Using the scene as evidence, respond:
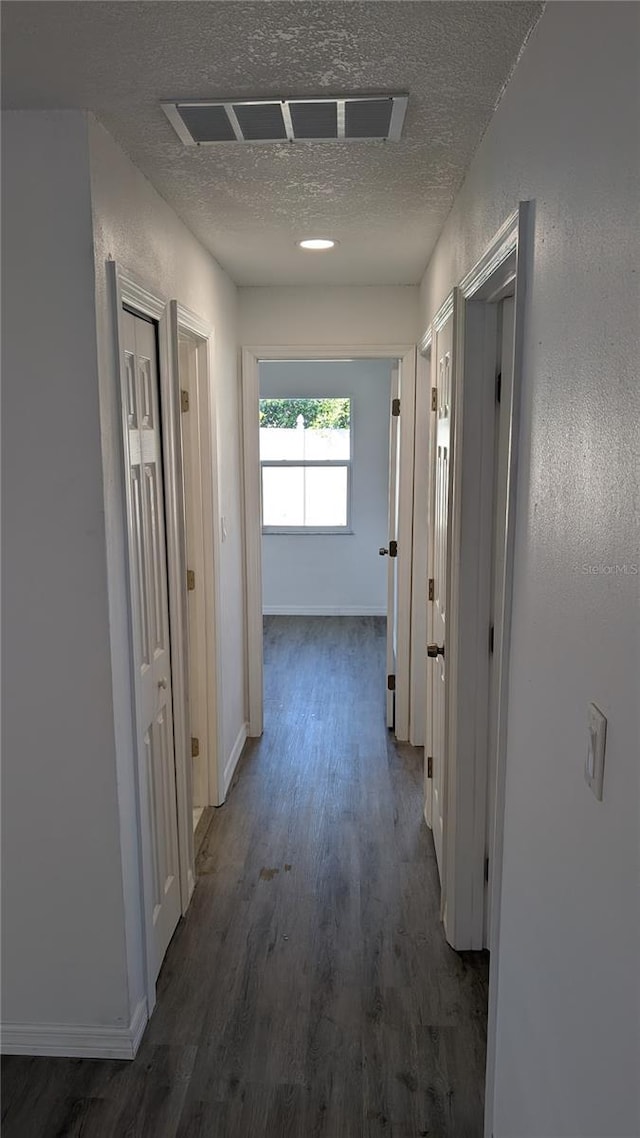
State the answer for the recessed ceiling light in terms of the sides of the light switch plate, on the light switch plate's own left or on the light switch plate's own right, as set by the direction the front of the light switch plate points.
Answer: on the light switch plate's own right

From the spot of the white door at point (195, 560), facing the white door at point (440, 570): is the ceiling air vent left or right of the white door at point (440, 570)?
right

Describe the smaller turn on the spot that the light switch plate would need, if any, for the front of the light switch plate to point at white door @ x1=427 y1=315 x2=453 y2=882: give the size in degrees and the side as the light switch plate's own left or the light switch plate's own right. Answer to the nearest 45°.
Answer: approximately 90° to the light switch plate's own right

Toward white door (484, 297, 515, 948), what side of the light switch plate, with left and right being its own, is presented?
right

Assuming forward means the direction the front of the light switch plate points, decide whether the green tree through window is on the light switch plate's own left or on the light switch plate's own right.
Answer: on the light switch plate's own right

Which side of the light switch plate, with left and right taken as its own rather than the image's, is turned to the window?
right

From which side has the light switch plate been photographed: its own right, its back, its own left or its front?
left

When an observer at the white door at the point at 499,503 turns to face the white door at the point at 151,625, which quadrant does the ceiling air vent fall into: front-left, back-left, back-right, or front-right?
front-left
